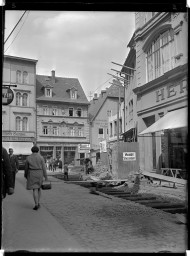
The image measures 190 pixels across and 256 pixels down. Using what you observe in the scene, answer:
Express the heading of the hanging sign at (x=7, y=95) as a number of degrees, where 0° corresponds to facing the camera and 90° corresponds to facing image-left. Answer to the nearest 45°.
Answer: approximately 0°

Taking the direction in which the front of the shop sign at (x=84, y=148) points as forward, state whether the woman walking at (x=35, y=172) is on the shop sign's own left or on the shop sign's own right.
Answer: on the shop sign's own right

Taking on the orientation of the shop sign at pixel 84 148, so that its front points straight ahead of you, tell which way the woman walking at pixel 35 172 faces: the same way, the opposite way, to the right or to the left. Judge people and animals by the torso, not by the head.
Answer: the opposite way

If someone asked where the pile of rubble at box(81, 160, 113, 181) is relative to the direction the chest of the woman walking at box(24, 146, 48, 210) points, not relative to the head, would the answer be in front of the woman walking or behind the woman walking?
in front

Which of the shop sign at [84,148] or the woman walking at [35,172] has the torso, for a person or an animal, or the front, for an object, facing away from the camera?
the woman walking

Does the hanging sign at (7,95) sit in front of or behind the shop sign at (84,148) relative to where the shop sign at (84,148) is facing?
in front

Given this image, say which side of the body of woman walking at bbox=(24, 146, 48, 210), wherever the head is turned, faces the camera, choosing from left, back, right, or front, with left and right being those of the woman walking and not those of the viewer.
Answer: back

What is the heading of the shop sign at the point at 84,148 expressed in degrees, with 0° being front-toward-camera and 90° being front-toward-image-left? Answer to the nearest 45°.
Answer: approximately 0°
